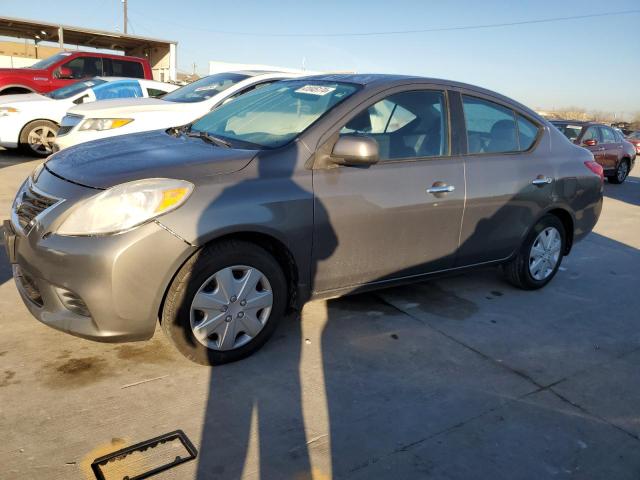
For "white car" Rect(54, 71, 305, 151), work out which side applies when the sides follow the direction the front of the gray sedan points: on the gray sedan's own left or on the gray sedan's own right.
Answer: on the gray sedan's own right

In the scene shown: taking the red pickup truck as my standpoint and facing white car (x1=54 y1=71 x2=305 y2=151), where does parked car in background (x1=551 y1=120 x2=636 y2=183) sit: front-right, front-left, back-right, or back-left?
front-left

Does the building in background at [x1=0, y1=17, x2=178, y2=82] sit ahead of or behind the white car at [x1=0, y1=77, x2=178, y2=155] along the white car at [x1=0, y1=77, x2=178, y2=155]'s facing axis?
behind

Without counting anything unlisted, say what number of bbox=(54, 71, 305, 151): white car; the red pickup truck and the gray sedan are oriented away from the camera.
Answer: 0

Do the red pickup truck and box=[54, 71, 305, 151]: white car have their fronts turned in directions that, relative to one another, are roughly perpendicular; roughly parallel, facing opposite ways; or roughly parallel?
roughly parallel

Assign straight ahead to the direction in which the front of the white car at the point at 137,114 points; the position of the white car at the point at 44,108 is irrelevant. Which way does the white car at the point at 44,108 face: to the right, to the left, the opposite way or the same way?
the same way

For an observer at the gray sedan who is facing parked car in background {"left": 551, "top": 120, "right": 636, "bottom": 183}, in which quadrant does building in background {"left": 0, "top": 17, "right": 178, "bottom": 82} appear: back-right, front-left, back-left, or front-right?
front-left

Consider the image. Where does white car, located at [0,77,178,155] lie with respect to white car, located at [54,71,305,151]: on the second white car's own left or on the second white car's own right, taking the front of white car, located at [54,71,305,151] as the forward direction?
on the second white car's own right

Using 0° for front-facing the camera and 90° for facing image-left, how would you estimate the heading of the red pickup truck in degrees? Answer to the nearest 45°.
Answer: approximately 45°

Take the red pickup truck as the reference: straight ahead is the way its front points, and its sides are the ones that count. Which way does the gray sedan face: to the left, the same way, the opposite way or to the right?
the same way

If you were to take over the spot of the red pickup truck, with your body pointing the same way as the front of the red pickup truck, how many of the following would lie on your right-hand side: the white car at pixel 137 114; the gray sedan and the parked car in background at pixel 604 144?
0

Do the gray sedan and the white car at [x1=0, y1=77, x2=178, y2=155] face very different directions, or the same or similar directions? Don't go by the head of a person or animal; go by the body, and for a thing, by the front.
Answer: same or similar directions

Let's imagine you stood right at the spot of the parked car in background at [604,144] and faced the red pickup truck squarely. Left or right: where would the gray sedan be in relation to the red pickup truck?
left

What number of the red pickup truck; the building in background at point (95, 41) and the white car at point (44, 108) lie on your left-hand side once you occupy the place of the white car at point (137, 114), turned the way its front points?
0

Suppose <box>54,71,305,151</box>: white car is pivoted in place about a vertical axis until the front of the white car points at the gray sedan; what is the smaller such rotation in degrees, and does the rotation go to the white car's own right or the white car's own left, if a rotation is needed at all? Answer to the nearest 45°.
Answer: approximately 45° to the white car's own left

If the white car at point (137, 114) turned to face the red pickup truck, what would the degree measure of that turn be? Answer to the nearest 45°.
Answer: approximately 135° to its right

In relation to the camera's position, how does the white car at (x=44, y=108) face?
facing the viewer and to the left of the viewer

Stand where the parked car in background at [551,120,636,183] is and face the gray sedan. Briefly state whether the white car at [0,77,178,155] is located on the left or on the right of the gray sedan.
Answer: right
